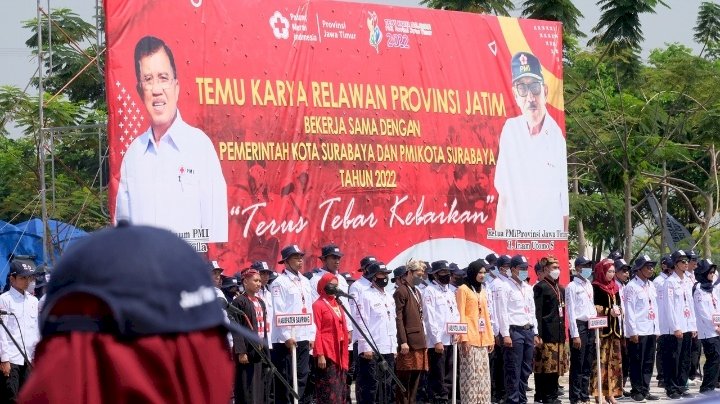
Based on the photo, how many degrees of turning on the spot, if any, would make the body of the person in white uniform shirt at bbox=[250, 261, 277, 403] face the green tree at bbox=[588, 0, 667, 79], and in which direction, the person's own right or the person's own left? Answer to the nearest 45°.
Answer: approximately 180°

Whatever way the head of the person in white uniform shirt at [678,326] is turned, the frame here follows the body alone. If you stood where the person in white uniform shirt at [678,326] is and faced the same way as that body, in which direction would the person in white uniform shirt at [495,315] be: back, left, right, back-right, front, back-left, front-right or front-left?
right

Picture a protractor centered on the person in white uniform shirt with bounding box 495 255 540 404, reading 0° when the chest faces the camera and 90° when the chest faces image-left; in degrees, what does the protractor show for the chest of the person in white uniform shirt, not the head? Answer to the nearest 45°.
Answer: approximately 315°

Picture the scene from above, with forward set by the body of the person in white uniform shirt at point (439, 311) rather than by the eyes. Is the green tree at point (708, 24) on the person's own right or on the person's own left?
on the person's own left

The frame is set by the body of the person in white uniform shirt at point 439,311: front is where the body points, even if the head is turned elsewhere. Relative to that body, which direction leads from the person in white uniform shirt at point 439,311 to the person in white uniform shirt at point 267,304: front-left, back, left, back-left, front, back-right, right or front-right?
right

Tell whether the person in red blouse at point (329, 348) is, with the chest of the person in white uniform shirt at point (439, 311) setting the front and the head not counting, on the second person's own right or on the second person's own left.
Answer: on the second person's own right

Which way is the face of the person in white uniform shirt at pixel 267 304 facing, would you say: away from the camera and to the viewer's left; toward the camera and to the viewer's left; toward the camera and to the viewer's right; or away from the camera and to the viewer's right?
toward the camera and to the viewer's right

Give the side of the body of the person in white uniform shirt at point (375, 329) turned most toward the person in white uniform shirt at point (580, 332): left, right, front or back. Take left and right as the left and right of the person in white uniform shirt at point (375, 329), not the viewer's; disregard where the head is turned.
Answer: left

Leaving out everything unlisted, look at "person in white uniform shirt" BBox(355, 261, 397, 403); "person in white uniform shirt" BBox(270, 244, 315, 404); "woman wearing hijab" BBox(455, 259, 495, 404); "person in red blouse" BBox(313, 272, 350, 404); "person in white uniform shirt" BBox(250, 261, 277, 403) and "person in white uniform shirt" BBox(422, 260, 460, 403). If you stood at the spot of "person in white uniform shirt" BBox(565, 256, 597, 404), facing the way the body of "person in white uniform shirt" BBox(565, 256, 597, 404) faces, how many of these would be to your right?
6

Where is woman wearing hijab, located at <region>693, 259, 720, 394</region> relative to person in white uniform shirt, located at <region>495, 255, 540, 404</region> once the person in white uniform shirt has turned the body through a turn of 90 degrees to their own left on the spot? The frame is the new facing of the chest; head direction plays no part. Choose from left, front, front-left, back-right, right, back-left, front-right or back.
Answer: front

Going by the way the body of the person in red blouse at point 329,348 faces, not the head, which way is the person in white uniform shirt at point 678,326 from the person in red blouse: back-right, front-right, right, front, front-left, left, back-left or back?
left

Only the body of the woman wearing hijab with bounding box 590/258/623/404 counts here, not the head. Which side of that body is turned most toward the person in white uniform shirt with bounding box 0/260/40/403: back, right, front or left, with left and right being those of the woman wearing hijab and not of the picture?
right
